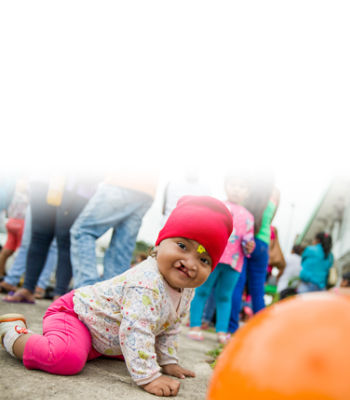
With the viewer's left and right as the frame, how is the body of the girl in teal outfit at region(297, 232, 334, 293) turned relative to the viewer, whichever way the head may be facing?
facing away from the viewer and to the left of the viewer

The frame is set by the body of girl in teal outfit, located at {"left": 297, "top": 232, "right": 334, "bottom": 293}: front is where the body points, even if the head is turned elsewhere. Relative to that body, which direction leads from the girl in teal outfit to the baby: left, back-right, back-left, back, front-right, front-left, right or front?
back-left

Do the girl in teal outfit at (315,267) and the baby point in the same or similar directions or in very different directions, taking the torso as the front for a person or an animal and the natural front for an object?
very different directions

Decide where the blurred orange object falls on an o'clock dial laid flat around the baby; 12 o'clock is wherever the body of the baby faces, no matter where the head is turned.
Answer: The blurred orange object is roughly at 1 o'clock from the baby.

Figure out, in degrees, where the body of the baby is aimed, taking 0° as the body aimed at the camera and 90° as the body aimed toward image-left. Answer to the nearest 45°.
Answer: approximately 315°

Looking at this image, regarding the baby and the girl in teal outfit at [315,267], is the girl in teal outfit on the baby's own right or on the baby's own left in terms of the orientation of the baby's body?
on the baby's own left

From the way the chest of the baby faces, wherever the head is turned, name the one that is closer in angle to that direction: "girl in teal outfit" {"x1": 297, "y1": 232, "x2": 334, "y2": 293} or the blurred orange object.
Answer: the blurred orange object
